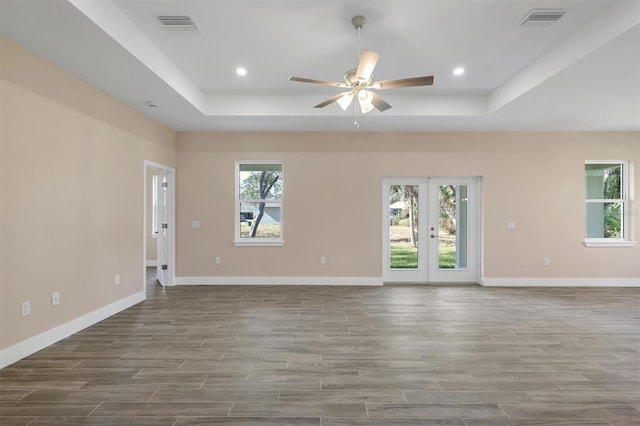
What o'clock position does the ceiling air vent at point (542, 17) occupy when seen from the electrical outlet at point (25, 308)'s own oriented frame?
The ceiling air vent is roughly at 12 o'clock from the electrical outlet.

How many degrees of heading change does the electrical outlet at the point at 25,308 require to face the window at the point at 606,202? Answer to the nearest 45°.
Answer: approximately 45° to its left

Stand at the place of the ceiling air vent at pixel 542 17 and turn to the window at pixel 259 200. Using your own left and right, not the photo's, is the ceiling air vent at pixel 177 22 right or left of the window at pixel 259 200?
left

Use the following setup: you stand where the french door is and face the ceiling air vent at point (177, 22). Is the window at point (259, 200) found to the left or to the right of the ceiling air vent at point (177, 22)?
right

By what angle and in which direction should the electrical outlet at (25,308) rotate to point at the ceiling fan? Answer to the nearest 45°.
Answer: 0° — it already faces it

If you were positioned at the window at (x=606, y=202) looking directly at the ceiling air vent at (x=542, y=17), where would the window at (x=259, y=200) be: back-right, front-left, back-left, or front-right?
front-right

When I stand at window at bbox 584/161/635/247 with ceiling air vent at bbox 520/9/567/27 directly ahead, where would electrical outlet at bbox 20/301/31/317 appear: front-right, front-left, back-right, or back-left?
front-right

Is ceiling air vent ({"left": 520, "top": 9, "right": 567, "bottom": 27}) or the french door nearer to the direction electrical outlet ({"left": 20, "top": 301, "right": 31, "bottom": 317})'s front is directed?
the ceiling air vent

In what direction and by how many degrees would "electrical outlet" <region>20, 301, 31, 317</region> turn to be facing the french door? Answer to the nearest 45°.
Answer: approximately 45° to its left

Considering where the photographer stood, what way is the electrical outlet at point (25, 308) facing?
facing the viewer and to the right of the viewer
